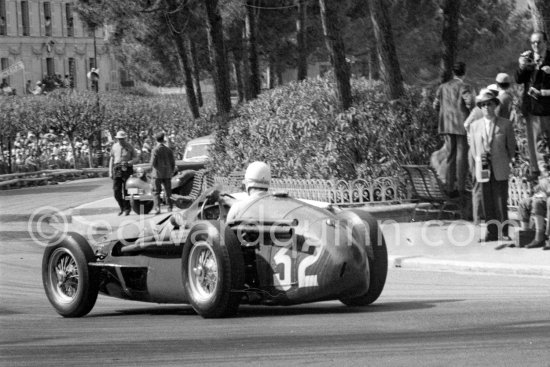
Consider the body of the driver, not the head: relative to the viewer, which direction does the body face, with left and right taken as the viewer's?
facing away from the viewer and to the left of the viewer

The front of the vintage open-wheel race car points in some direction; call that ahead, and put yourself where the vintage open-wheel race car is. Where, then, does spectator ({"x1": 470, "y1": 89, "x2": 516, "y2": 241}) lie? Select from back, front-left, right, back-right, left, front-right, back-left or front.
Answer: right

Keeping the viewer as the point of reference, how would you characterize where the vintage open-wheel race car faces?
facing away from the viewer and to the left of the viewer

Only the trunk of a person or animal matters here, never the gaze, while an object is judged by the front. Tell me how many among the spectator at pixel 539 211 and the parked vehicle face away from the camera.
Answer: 0

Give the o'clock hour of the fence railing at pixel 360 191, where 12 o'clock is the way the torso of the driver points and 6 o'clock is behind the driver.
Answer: The fence railing is roughly at 2 o'clock from the driver.

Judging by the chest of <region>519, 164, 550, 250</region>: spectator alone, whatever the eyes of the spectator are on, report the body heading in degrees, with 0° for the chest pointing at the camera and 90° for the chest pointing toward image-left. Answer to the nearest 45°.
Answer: approximately 45°

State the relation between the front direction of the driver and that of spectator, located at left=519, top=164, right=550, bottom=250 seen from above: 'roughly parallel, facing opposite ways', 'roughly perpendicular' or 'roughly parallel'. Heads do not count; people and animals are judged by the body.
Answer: roughly perpendicular

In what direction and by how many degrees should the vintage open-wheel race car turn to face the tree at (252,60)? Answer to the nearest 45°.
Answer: approximately 45° to its right
